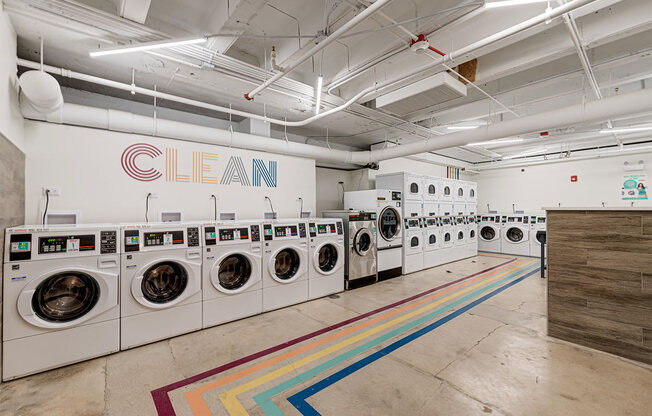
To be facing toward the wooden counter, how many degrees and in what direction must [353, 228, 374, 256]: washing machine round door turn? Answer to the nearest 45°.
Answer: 0° — it already faces it

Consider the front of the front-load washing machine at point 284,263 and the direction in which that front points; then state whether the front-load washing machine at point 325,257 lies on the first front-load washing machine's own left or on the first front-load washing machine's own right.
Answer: on the first front-load washing machine's own left

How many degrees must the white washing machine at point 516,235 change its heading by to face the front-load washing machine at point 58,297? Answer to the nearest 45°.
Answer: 0° — it already faces it

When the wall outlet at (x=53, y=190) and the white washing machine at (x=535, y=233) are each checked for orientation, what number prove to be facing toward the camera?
2

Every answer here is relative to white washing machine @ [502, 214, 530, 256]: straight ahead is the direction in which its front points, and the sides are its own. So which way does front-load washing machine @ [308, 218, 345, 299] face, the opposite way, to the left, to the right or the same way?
to the left

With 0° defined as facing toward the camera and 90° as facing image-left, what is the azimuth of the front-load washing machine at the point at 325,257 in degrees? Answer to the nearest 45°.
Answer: approximately 315°

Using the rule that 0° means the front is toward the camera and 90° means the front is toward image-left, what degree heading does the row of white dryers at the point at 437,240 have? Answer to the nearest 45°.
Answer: approximately 315°

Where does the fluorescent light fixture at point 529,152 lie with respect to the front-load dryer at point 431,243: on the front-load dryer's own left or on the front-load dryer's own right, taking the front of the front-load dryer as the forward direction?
on the front-load dryer's own left

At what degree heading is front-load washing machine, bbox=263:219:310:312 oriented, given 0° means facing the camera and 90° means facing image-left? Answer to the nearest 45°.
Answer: approximately 315°

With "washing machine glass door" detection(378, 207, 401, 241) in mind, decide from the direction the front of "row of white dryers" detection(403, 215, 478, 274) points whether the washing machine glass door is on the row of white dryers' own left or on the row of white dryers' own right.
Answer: on the row of white dryers' own right

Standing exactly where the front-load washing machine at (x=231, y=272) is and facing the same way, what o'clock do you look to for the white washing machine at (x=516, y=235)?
The white washing machine is roughly at 10 o'clock from the front-load washing machine.

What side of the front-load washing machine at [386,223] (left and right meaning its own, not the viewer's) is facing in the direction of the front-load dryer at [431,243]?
left

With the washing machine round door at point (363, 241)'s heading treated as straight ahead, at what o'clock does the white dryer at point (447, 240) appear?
The white dryer is roughly at 9 o'clock from the washing machine round door.
